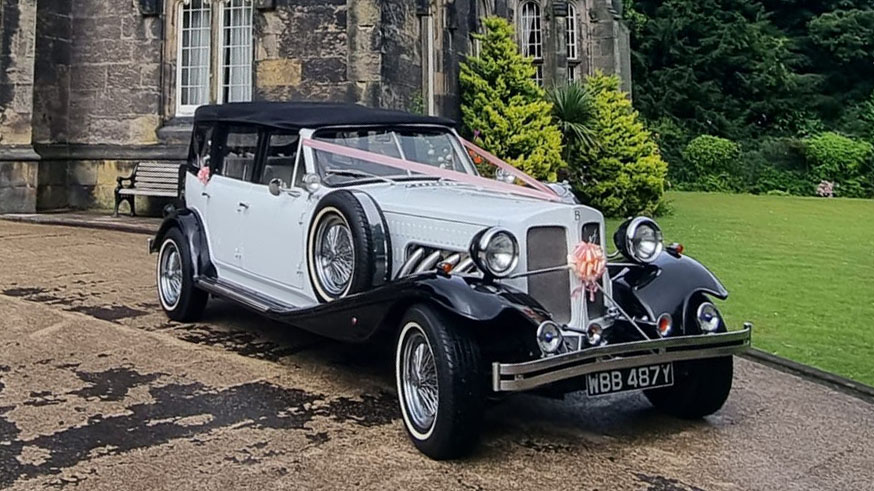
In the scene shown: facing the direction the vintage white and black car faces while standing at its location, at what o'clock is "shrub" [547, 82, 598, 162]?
The shrub is roughly at 8 o'clock from the vintage white and black car.

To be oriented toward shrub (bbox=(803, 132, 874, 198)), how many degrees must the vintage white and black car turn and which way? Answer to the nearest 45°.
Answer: approximately 90° to its left

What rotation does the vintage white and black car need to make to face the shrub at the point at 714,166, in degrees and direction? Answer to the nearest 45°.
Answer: approximately 135° to its left

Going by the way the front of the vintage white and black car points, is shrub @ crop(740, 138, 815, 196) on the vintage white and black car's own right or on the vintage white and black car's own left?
on the vintage white and black car's own left

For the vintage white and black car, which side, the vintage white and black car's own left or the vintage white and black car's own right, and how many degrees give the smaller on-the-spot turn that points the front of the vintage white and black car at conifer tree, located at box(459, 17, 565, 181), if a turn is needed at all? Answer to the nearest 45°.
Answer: approximately 135° to the vintage white and black car's own left

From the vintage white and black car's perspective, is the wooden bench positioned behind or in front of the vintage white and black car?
behind

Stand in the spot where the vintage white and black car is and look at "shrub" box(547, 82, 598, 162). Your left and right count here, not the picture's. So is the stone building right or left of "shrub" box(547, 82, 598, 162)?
left

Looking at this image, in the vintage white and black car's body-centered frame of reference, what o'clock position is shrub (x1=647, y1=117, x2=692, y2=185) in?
The shrub is roughly at 8 o'clock from the vintage white and black car.

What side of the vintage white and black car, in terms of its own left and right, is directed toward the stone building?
back

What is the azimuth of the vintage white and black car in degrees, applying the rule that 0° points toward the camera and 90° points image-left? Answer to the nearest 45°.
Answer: approximately 315°
